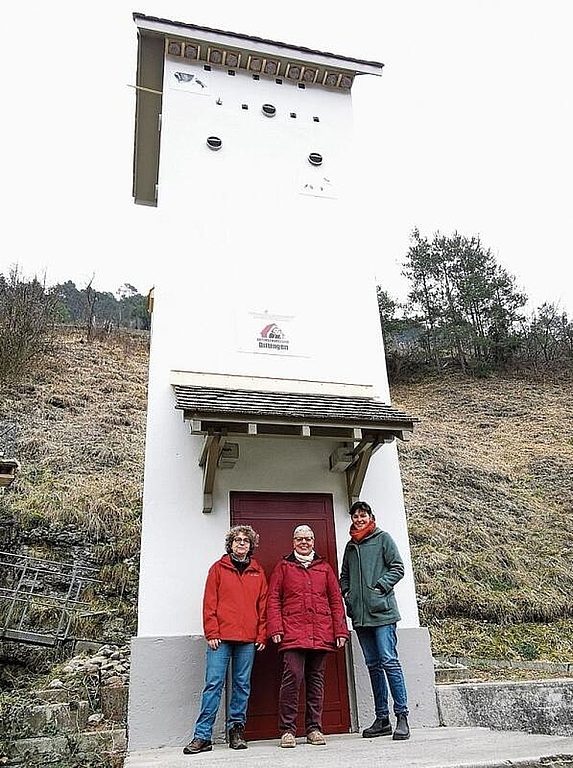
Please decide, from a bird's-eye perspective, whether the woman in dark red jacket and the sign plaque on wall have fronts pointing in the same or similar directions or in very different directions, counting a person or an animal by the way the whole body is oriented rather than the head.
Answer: same or similar directions

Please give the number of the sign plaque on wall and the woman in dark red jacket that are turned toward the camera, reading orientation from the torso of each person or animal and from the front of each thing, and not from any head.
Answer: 2

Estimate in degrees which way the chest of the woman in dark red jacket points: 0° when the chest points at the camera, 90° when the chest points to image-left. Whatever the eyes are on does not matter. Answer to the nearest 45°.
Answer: approximately 0°

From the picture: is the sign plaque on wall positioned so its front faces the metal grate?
no

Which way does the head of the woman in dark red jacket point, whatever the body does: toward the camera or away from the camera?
toward the camera

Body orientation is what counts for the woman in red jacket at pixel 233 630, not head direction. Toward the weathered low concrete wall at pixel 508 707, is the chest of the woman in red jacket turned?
no

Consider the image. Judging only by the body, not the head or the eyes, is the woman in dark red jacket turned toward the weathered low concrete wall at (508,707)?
no

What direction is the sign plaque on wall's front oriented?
toward the camera

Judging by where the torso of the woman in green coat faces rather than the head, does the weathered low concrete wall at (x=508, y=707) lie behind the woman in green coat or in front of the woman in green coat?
behind

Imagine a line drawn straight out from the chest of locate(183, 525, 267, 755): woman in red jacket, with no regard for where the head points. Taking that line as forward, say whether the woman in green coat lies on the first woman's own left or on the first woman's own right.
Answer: on the first woman's own left

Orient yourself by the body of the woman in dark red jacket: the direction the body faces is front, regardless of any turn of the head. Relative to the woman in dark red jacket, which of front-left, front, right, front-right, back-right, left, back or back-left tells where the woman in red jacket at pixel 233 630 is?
right

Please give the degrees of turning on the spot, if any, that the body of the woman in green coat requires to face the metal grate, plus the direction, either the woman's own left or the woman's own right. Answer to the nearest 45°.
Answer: approximately 90° to the woman's own right

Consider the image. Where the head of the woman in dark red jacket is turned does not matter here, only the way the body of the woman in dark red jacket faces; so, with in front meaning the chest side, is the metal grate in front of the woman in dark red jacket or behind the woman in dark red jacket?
behind

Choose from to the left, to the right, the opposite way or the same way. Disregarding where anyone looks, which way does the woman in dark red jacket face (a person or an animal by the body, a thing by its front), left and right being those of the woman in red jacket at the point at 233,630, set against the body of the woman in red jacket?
the same way

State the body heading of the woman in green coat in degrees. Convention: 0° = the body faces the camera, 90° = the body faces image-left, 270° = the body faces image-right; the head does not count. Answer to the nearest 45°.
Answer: approximately 45°

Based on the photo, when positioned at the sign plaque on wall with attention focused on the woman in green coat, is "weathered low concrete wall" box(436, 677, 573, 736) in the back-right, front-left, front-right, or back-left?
front-left

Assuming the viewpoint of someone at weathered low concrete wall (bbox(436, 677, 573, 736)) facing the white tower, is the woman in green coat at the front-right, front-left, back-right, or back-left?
front-left

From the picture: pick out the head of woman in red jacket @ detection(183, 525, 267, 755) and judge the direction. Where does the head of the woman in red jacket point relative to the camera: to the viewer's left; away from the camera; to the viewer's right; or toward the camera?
toward the camera
